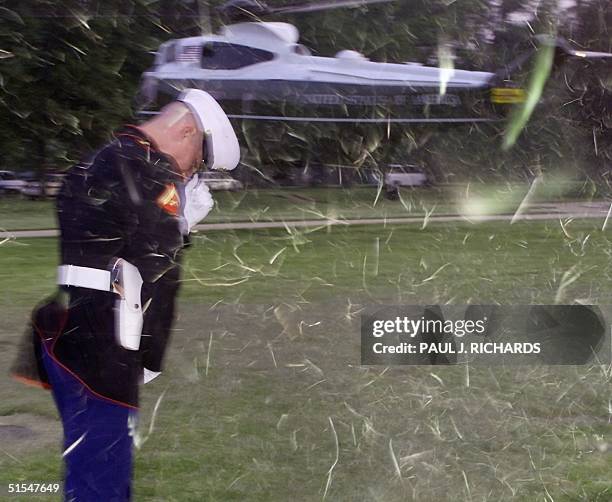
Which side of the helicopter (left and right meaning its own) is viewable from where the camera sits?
left

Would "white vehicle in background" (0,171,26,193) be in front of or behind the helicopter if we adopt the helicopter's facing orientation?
in front
